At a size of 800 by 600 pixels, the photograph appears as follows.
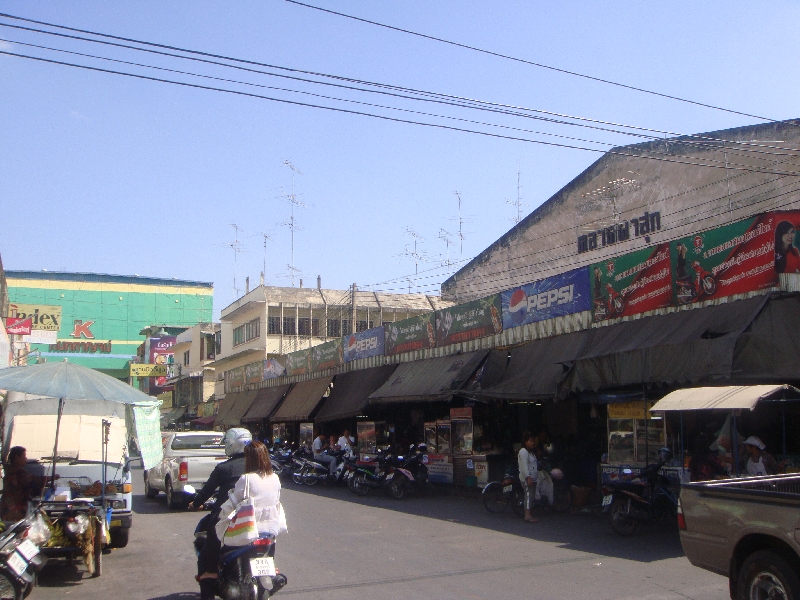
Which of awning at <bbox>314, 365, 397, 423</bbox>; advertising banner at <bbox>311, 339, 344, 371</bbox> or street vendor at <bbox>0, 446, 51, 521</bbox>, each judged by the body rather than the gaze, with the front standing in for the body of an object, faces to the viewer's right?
the street vendor

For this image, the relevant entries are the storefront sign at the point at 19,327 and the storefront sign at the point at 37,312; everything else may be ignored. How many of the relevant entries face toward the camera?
2

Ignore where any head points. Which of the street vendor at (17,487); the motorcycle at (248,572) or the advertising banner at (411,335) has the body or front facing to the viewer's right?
the street vendor

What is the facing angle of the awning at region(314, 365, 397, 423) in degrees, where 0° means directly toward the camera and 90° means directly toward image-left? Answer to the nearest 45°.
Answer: approximately 45°

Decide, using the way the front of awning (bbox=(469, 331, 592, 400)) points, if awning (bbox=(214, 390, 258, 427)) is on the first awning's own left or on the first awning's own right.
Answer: on the first awning's own right

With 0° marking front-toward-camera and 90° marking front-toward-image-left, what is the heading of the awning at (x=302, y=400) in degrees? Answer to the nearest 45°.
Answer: approximately 45°

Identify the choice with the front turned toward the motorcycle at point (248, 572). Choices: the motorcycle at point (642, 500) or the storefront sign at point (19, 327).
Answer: the storefront sign

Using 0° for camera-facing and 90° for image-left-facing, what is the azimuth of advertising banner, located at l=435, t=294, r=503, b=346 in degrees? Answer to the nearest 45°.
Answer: approximately 45°

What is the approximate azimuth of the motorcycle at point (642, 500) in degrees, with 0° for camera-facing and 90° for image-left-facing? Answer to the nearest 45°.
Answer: approximately 225°

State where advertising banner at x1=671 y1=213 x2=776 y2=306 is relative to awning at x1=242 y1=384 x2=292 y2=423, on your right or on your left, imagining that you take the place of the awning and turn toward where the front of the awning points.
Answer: on your left

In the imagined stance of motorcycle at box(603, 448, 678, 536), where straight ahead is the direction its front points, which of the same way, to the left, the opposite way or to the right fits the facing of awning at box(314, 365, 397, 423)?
the opposite way
